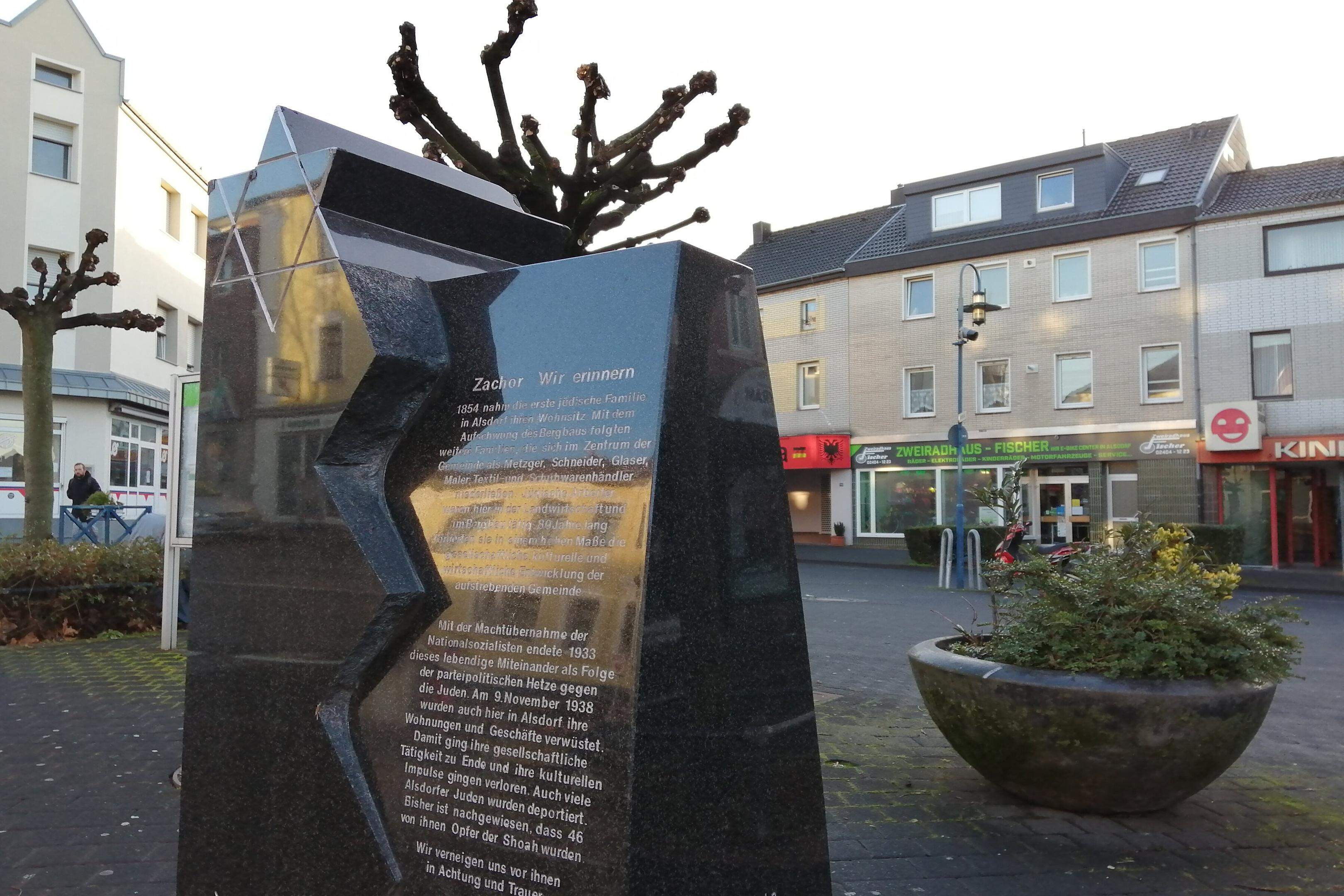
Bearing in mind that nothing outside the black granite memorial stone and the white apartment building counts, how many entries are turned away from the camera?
0

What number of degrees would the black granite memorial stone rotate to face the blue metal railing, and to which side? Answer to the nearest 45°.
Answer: approximately 90° to its right

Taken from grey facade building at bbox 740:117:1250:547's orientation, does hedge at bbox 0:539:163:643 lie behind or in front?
in front

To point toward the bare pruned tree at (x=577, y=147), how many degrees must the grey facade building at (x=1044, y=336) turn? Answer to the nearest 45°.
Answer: approximately 45° to its left

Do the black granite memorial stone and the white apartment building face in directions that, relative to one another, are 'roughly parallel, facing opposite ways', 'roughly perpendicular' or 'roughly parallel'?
roughly perpendicular

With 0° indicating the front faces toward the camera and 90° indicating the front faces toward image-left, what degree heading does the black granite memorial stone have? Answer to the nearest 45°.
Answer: approximately 45°

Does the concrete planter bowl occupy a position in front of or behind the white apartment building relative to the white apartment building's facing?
in front

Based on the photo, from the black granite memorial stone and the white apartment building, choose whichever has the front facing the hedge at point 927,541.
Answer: the white apartment building

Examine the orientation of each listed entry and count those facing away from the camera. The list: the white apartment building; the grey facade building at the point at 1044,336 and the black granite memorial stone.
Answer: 0

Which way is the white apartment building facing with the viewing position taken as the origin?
facing the viewer and to the right of the viewer

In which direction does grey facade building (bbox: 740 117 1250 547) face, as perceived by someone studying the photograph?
facing the viewer and to the left of the viewer

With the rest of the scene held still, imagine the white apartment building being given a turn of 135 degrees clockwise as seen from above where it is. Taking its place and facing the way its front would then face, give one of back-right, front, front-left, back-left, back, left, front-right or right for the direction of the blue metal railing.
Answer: left

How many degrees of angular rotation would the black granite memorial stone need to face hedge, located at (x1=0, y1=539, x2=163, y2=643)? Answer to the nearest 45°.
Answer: approximately 90° to its right

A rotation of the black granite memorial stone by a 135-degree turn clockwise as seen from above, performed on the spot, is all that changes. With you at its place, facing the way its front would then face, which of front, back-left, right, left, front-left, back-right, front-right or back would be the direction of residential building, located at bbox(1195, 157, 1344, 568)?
front-right

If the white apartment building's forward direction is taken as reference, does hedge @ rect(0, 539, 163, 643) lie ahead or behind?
ahead

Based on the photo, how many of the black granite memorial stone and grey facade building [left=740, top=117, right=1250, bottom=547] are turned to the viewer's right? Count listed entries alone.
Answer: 0

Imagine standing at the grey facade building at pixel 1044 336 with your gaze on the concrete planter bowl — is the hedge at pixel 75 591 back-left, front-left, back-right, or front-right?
front-right
